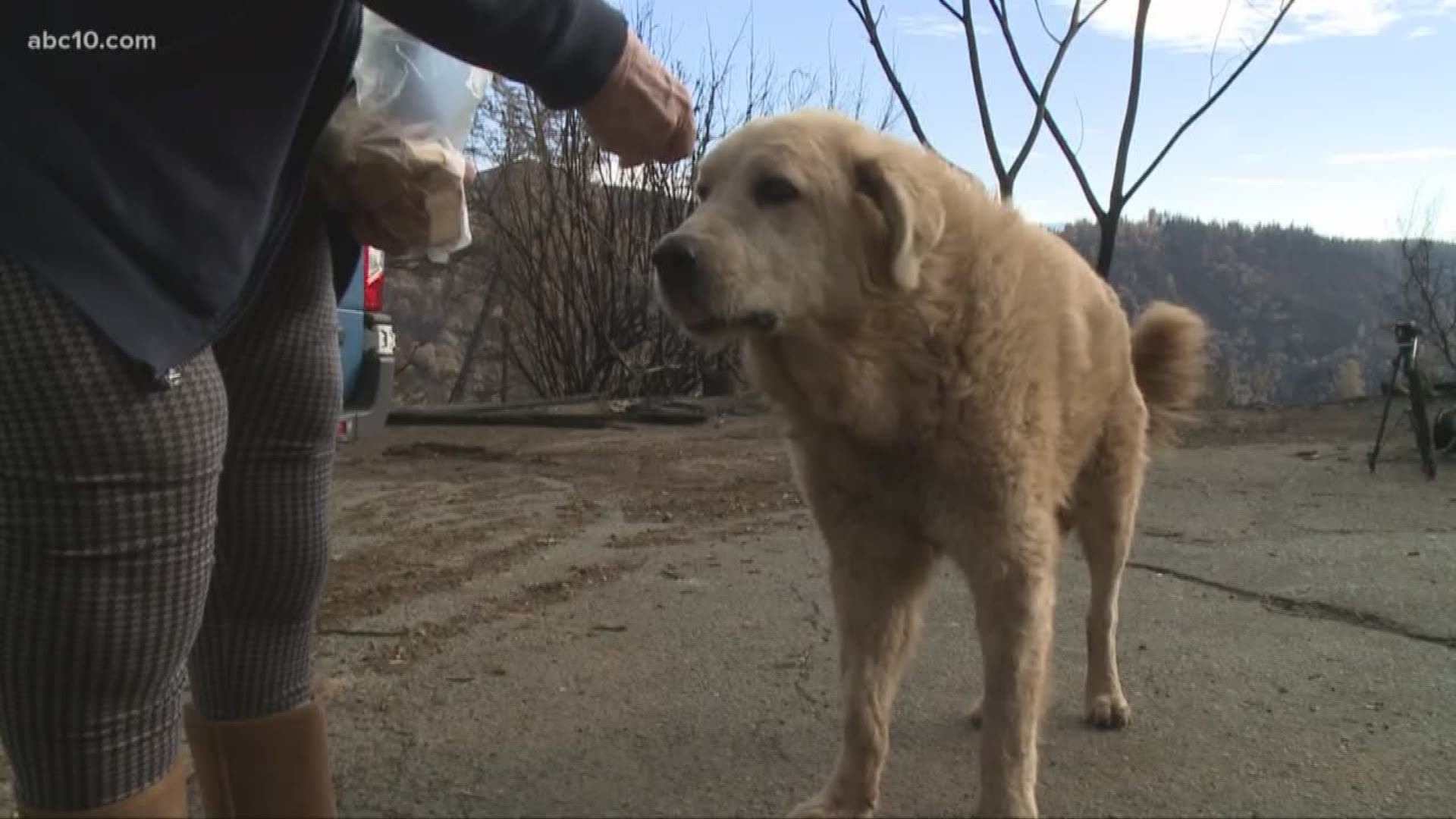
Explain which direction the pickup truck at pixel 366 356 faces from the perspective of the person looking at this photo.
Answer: facing away from the viewer and to the left of the viewer

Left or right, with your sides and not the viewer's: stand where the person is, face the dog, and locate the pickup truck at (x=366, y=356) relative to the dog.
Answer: left

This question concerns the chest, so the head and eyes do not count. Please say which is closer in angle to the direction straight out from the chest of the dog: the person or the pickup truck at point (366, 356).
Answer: the person

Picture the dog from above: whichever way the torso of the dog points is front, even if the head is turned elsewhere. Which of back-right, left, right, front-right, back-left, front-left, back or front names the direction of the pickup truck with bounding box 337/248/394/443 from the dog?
right

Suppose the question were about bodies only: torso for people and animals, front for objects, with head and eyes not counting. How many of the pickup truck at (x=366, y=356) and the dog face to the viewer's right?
0

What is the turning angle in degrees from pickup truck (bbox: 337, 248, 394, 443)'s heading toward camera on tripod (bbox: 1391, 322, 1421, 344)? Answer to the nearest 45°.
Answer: approximately 135° to its right

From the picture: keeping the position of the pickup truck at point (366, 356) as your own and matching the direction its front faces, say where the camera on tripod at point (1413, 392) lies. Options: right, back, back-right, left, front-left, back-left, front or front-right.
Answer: back-right

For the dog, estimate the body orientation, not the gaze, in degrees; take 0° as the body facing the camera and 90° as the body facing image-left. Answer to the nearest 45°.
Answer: approximately 45°

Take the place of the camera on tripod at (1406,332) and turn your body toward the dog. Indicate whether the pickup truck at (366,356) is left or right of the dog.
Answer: right

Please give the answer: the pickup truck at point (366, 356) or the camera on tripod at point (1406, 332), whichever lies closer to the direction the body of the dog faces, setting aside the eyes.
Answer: the pickup truck

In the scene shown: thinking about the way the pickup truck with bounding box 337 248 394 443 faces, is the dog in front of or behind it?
behind

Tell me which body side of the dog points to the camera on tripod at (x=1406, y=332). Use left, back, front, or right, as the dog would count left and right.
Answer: back

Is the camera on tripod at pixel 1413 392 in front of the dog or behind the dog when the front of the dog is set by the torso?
behind
